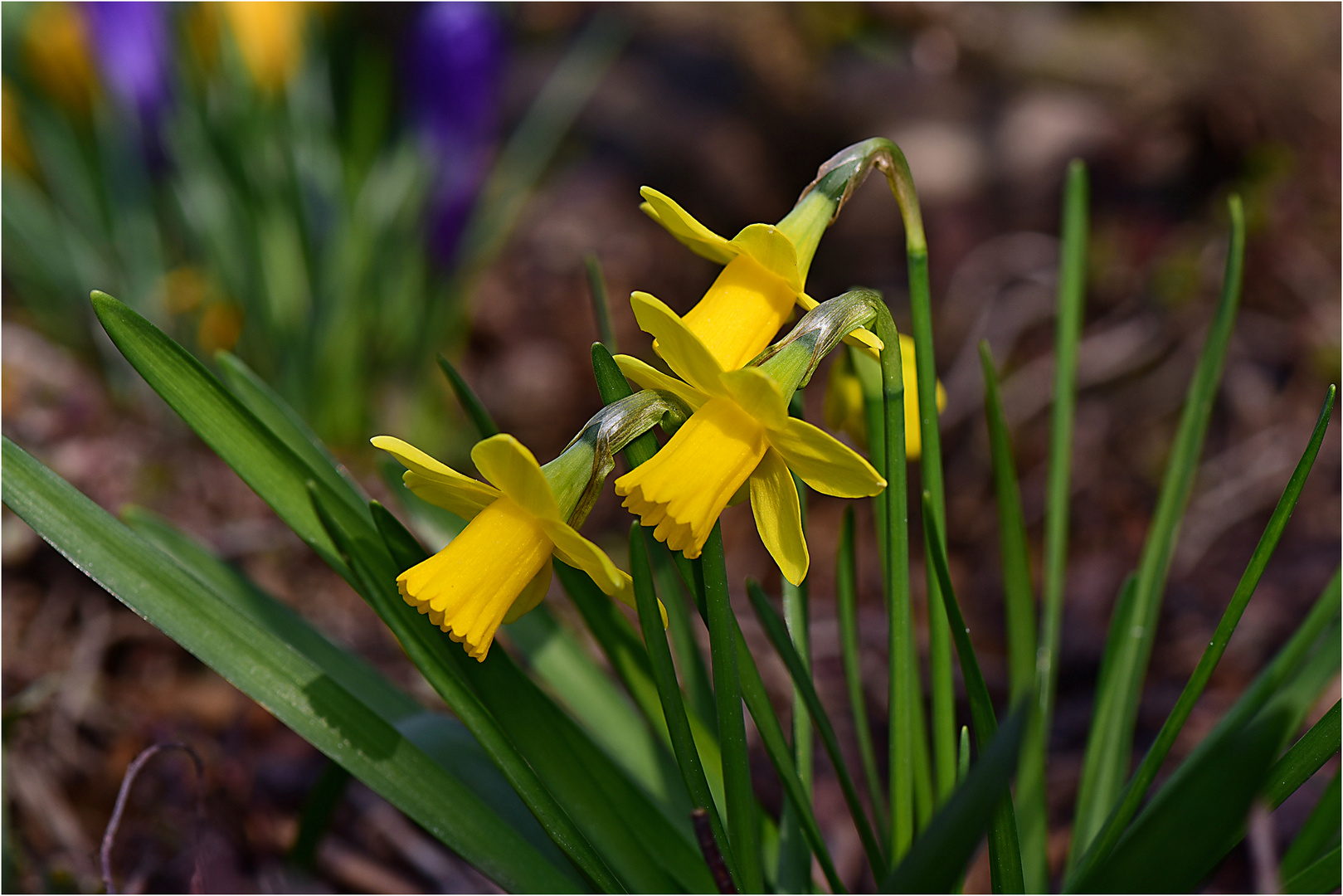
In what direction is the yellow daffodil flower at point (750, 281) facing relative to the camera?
to the viewer's left
